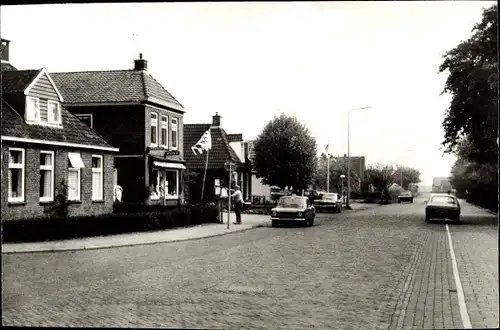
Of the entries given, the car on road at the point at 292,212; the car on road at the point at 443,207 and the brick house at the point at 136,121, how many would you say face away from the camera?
1

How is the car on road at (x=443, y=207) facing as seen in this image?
away from the camera

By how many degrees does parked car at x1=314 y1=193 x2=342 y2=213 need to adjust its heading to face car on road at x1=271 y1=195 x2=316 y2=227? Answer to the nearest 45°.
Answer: approximately 45° to its left

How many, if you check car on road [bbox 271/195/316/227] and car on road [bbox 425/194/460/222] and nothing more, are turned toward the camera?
1

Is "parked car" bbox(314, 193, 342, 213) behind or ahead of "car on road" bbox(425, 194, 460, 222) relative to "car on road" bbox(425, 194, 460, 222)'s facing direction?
ahead

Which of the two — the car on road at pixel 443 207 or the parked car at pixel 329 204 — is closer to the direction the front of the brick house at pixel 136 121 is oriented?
the car on road

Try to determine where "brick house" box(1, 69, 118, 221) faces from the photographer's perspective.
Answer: facing the viewer and to the right of the viewer

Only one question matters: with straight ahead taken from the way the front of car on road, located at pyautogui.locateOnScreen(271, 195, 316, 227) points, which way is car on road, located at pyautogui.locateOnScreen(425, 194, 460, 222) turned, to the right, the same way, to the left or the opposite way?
the opposite way

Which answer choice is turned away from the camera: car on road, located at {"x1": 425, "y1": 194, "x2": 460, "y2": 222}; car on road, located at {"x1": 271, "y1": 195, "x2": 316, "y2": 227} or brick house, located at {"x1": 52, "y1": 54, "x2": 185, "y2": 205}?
car on road, located at {"x1": 425, "y1": 194, "x2": 460, "y2": 222}

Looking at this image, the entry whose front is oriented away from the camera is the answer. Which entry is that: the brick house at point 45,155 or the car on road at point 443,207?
the car on road

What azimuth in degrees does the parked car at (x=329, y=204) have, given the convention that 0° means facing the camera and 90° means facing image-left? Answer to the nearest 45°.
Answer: approximately 45°

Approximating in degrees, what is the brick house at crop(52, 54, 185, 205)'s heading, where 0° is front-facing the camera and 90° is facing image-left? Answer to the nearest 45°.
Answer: approximately 315°

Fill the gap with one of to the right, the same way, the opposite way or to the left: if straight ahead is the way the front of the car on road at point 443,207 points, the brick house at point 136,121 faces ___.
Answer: to the right

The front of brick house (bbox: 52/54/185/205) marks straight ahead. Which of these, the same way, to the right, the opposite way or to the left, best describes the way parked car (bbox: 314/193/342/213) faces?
to the right
